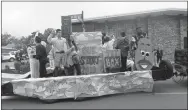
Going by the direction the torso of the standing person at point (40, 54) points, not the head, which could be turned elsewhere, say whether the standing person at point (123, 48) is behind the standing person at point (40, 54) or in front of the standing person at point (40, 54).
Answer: behind

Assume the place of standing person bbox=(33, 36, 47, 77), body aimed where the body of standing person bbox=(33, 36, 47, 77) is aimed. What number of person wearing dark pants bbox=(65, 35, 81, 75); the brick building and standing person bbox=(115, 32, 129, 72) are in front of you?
0

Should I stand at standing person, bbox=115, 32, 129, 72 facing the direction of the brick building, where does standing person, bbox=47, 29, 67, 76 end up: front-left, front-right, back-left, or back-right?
back-left

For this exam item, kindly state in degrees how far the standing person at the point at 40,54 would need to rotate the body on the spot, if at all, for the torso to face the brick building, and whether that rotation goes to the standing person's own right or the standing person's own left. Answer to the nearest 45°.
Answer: approximately 135° to the standing person's own right

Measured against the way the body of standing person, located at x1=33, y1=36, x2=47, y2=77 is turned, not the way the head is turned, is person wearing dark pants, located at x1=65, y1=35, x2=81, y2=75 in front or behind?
behind
